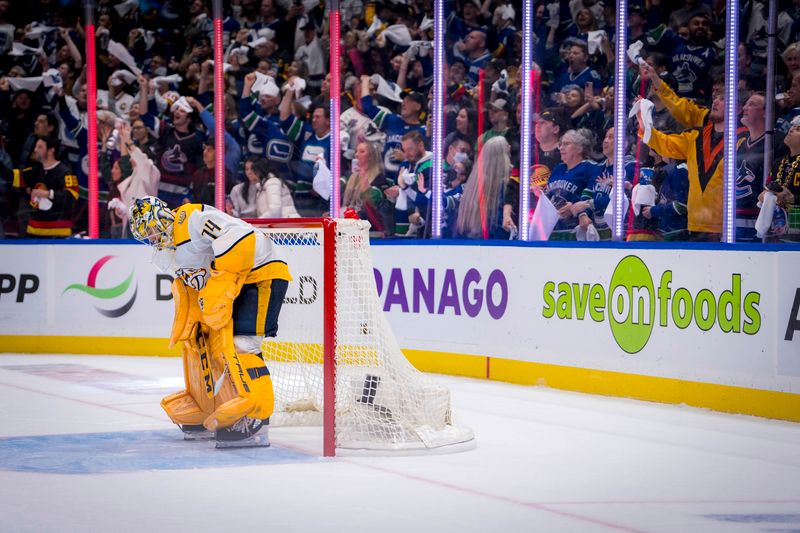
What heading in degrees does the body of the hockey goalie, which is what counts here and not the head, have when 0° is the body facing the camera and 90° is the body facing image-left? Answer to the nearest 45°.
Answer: approximately 90°

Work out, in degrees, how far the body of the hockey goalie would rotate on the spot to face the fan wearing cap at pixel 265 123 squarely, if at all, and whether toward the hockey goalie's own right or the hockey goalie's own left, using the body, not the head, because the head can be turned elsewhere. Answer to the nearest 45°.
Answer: approximately 90° to the hockey goalie's own right

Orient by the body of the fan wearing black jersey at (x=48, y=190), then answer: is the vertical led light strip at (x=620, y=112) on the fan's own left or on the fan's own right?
on the fan's own left

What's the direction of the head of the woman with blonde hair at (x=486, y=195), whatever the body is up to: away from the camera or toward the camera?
away from the camera

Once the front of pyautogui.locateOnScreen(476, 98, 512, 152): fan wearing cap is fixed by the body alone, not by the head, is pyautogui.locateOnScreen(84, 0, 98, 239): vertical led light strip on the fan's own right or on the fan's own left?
on the fan's own right

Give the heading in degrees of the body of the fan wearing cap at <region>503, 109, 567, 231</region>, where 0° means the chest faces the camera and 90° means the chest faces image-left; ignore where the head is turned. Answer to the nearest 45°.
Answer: approximately 45°

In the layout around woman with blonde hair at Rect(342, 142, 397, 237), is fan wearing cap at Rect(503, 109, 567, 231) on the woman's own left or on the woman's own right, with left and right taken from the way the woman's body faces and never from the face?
on the woman's own left

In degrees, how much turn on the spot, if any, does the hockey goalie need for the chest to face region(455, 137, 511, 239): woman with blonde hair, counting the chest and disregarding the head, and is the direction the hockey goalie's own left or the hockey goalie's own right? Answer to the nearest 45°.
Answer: approximately 135° to the hockey goalie's own right
